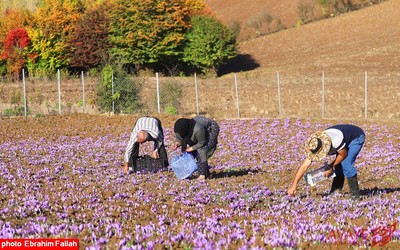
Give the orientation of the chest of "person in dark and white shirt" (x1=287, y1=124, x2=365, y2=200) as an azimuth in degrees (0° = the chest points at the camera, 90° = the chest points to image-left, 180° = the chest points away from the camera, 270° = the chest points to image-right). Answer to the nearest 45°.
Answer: approximately 45°

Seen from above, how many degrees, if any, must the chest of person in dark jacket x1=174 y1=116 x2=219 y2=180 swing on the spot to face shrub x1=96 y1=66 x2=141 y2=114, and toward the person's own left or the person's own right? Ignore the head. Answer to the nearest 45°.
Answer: approximately 135° to the person's own right

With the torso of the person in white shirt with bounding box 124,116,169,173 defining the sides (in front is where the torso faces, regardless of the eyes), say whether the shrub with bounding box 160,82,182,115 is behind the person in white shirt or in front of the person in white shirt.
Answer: behind

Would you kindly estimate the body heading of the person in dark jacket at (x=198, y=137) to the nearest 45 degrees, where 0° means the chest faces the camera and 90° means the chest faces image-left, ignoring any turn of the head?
approximately 45°

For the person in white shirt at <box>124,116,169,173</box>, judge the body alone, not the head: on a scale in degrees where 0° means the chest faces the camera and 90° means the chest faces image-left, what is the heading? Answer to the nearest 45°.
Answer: approximately 0°

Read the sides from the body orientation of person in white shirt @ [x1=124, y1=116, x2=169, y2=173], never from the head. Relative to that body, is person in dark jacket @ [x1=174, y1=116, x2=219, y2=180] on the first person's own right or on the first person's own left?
on the first person's own left

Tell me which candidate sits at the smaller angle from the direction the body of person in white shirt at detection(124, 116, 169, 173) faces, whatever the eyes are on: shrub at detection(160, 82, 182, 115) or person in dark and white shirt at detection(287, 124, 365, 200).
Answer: the person in dark and white shirt

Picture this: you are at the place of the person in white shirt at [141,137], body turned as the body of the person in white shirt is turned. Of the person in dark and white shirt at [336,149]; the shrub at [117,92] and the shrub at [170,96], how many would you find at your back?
2

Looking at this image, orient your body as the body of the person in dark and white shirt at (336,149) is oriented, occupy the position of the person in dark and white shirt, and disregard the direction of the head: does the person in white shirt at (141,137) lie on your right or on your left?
on your right
